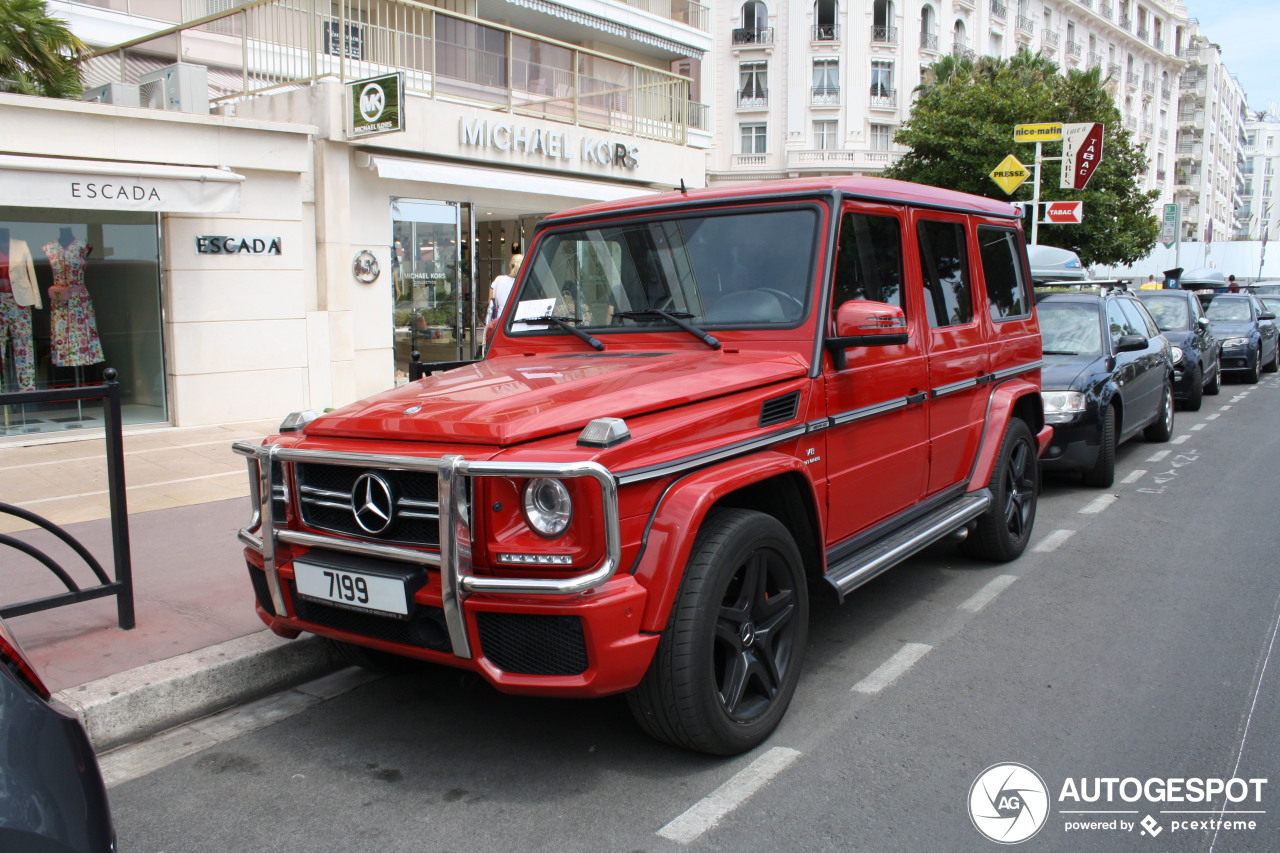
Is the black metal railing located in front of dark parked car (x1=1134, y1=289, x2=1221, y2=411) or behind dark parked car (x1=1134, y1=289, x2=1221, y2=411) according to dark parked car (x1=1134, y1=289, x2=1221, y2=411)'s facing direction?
in front

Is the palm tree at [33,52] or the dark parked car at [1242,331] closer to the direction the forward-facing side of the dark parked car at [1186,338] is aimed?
the palm tree

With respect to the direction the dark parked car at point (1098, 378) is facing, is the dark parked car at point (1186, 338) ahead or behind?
behind

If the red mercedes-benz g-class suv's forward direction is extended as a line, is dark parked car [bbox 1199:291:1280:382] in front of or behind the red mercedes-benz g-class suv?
behind

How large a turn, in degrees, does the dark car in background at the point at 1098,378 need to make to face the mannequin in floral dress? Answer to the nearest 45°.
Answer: approximately 45° to its right

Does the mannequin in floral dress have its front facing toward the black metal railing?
yes
